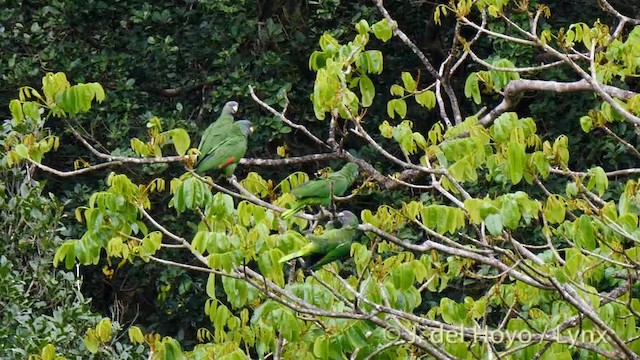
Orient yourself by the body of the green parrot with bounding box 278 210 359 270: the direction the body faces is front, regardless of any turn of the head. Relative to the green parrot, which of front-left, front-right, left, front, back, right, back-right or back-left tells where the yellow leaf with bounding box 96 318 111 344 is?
back

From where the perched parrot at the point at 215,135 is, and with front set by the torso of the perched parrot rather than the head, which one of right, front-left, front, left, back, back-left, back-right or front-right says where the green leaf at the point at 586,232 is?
front-right

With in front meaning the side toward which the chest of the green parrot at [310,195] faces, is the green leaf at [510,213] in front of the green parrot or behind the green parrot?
in front

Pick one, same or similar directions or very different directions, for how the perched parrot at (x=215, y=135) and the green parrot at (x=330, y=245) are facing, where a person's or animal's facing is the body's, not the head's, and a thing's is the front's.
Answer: same or similar directions

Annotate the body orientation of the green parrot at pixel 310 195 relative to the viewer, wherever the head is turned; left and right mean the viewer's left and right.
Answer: facing to the right of the viewer

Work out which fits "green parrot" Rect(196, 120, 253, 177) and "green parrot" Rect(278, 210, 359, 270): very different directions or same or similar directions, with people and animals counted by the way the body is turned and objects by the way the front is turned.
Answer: same or similar directions

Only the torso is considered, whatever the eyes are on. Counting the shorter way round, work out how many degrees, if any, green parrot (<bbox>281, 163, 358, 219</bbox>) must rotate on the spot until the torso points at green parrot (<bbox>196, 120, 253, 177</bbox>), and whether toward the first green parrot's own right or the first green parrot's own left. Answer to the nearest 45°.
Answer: approximately 135° to the first green parrot's own left

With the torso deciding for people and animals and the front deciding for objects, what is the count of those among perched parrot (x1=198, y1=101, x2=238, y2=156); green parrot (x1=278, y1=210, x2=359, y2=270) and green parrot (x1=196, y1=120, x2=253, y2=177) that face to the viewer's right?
3

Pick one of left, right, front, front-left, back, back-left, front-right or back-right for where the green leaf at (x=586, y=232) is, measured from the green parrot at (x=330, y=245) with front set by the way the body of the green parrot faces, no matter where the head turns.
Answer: front

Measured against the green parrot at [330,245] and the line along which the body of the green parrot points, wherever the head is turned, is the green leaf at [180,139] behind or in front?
behind

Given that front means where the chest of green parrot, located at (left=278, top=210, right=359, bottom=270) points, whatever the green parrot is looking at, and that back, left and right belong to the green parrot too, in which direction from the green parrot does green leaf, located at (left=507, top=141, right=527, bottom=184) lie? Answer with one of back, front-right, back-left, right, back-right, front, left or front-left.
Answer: front

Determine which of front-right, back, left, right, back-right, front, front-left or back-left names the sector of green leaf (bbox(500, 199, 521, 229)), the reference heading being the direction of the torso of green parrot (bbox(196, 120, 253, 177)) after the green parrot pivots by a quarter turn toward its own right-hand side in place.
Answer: front-left

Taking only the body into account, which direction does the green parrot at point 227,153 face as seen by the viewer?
to the viewer's right

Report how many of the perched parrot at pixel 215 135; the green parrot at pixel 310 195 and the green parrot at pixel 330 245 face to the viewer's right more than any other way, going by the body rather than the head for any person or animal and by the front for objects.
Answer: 3
